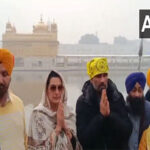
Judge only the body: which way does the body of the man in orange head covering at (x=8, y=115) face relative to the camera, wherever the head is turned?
toward the camera

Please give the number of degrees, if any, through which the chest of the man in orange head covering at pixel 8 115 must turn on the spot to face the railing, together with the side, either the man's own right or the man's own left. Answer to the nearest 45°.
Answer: approximately 180°

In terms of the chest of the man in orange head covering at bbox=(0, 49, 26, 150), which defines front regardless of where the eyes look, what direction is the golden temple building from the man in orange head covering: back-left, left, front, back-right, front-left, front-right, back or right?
back
